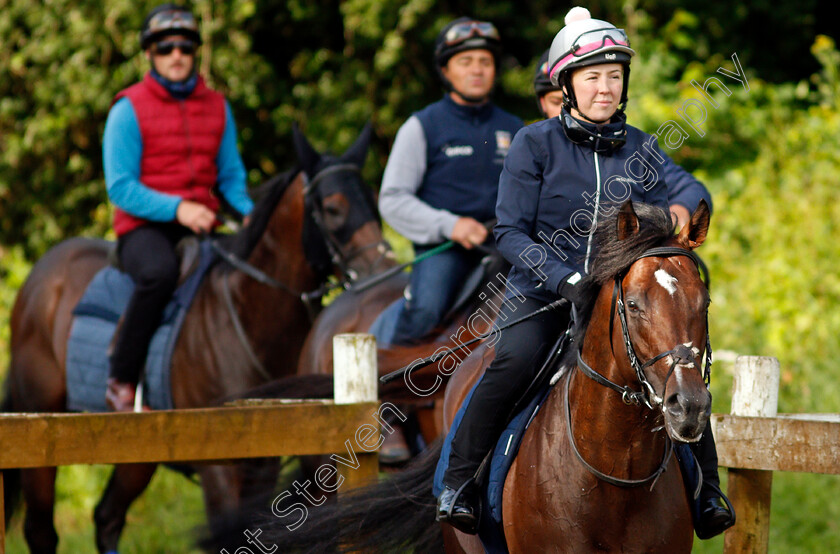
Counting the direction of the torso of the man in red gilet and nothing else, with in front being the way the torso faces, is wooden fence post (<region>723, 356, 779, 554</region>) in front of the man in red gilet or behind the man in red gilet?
in front

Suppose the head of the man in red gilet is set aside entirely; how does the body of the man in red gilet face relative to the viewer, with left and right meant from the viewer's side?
facing the viewer and to the right of the viewer

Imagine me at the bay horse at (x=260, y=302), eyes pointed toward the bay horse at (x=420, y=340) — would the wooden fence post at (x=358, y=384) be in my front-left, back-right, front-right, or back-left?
front-right

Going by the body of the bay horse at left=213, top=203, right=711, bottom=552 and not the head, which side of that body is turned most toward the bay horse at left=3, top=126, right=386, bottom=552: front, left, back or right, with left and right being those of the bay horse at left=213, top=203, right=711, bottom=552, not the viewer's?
back

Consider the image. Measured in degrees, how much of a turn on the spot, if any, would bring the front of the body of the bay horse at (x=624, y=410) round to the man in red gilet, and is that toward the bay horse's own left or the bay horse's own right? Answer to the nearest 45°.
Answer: approximately 180°

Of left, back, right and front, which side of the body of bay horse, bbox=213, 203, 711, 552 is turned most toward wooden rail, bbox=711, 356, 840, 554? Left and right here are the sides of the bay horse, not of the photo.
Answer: left

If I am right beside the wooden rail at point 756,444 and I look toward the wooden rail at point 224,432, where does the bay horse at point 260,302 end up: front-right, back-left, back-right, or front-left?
front-right

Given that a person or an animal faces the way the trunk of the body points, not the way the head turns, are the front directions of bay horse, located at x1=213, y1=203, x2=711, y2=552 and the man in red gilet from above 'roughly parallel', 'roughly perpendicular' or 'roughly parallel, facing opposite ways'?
roughly parallel

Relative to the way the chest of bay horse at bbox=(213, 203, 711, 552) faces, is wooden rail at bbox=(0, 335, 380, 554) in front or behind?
behind

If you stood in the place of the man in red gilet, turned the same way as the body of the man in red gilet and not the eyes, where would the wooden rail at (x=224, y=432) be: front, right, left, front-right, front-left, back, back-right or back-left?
front-right

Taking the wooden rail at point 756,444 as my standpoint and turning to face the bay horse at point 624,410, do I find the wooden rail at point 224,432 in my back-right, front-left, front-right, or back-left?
front-right

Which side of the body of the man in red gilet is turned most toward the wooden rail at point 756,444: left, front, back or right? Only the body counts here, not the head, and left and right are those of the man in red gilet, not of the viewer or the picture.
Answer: front

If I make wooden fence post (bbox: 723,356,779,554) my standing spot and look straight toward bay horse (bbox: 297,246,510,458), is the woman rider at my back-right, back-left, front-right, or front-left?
front-left

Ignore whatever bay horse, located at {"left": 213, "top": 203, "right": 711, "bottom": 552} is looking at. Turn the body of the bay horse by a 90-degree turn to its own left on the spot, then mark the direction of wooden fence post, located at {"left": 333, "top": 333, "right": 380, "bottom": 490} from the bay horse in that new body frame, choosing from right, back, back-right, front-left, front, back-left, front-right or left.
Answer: left

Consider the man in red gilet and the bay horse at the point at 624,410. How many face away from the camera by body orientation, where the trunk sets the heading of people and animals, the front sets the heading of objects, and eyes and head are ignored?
0

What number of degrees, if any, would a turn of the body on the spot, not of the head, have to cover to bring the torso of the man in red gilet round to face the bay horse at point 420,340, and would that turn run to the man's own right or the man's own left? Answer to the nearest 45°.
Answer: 0° — they already face it
